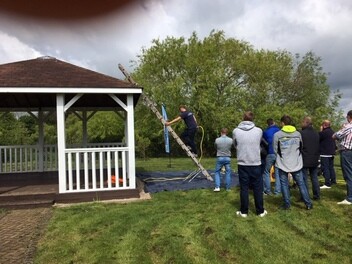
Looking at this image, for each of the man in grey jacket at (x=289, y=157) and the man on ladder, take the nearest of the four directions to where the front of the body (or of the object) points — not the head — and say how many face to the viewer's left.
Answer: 1

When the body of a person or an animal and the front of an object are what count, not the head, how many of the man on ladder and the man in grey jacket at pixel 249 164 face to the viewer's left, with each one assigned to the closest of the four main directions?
1

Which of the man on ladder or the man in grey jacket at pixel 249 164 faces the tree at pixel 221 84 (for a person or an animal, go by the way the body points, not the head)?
the man in grey jacket

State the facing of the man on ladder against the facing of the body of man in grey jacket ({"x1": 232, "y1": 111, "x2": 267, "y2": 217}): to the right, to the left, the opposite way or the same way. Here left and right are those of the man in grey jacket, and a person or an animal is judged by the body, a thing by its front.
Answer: to the left

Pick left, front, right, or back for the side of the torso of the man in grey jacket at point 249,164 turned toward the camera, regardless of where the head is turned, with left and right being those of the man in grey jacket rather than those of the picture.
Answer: back

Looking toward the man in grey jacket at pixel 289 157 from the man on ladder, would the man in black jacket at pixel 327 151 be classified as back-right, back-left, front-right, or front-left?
front-left

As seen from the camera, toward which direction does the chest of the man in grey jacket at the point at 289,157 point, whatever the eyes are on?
away from the camera

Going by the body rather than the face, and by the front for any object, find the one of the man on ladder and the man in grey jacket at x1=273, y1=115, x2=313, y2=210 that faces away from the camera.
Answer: the man in grey jacket

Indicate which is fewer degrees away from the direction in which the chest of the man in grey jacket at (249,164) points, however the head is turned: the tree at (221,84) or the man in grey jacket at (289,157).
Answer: the tree

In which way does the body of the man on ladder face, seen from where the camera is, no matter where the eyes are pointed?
to the viewer's left

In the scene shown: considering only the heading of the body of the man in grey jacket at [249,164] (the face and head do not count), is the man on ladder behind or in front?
in front

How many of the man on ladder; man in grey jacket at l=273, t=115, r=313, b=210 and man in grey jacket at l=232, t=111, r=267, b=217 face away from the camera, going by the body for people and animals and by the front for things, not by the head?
2

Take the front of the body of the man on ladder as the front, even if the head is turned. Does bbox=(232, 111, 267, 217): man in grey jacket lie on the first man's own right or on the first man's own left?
on the first man's own left
